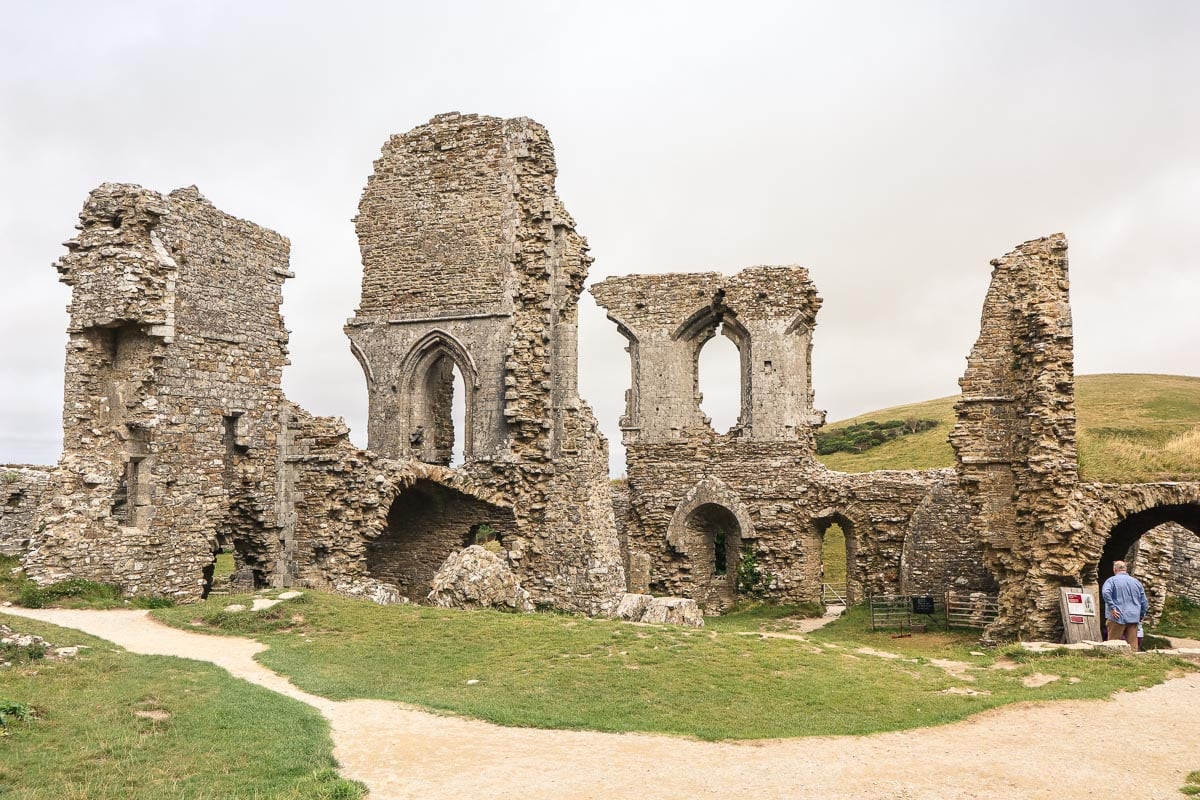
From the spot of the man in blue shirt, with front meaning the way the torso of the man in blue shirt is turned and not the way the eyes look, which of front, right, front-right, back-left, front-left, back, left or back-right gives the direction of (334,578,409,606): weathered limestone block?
left

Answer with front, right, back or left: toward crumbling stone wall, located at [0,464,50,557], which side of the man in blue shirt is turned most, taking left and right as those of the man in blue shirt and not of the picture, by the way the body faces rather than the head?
left

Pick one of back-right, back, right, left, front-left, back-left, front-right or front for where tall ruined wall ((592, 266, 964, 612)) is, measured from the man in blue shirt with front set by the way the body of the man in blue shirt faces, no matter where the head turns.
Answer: front-left

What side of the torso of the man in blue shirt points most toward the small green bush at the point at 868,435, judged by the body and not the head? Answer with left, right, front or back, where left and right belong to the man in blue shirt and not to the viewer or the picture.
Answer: front

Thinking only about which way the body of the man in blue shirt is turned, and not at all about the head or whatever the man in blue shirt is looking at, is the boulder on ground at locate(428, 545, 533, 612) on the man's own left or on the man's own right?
on the man's own left

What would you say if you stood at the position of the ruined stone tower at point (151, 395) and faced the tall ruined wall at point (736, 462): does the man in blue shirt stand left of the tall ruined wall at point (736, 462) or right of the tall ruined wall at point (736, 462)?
right

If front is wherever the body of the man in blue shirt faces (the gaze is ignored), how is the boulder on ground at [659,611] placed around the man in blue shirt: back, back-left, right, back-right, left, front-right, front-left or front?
left

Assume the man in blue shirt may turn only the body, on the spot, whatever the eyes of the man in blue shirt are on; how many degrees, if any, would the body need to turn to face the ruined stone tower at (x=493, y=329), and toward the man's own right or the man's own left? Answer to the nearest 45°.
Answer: approximately 90° to the man's own left

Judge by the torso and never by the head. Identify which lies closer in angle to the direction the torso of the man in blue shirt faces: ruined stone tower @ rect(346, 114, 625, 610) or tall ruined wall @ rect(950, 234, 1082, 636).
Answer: the tall ruined wall

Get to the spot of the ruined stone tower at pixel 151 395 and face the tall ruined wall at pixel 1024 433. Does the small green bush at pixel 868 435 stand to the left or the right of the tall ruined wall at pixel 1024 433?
left

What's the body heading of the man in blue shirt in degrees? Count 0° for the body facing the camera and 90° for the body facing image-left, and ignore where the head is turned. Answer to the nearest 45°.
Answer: approximately 180°

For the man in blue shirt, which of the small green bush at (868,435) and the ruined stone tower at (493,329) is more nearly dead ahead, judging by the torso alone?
the small green bush

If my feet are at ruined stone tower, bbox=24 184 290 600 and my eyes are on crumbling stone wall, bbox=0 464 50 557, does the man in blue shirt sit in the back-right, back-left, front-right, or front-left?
back-right

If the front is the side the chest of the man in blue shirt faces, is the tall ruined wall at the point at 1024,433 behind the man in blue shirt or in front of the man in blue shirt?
in front

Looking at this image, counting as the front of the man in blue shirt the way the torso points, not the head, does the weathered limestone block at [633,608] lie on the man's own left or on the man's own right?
on the man's own left
